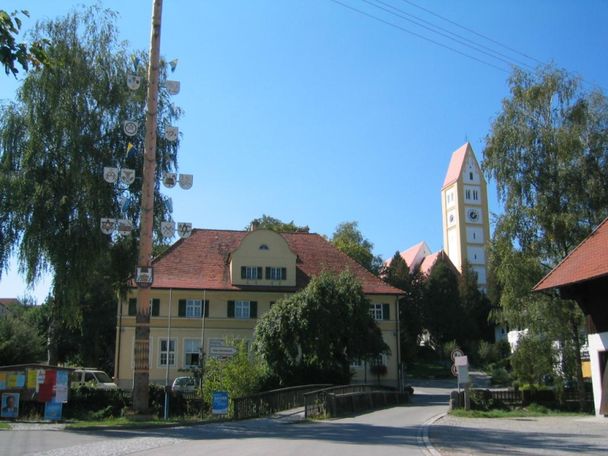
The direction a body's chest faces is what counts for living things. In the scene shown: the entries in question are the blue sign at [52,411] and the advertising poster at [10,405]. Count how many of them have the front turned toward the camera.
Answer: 2

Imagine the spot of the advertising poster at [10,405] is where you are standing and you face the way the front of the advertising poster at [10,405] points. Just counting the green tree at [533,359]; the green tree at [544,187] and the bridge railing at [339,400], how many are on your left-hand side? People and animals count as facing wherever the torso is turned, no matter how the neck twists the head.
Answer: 3

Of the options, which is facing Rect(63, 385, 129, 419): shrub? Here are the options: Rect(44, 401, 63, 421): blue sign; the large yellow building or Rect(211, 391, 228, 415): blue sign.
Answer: the large yellow building

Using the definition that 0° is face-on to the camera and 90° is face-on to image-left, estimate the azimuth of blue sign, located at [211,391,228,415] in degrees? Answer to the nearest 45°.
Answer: approximately 0°

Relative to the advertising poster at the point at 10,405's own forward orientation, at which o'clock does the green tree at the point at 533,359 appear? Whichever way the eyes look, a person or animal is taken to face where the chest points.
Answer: The green tree is roughly at 9 o'clock from the advertising poster.

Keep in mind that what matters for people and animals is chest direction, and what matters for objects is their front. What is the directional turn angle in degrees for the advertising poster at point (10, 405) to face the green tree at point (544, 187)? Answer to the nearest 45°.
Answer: approximately 90° to its left

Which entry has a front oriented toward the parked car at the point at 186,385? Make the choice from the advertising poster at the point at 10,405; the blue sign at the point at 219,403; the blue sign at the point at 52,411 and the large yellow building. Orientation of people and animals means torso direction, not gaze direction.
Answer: the large yellow building

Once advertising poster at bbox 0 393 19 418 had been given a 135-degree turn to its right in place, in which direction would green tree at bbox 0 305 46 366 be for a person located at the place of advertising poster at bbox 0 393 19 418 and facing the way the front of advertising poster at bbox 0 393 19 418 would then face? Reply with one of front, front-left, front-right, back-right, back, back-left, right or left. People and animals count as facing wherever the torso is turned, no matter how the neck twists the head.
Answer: front-right

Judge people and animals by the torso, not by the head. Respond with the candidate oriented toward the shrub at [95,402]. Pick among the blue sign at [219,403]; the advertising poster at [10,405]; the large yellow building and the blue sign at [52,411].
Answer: the large yellow building
